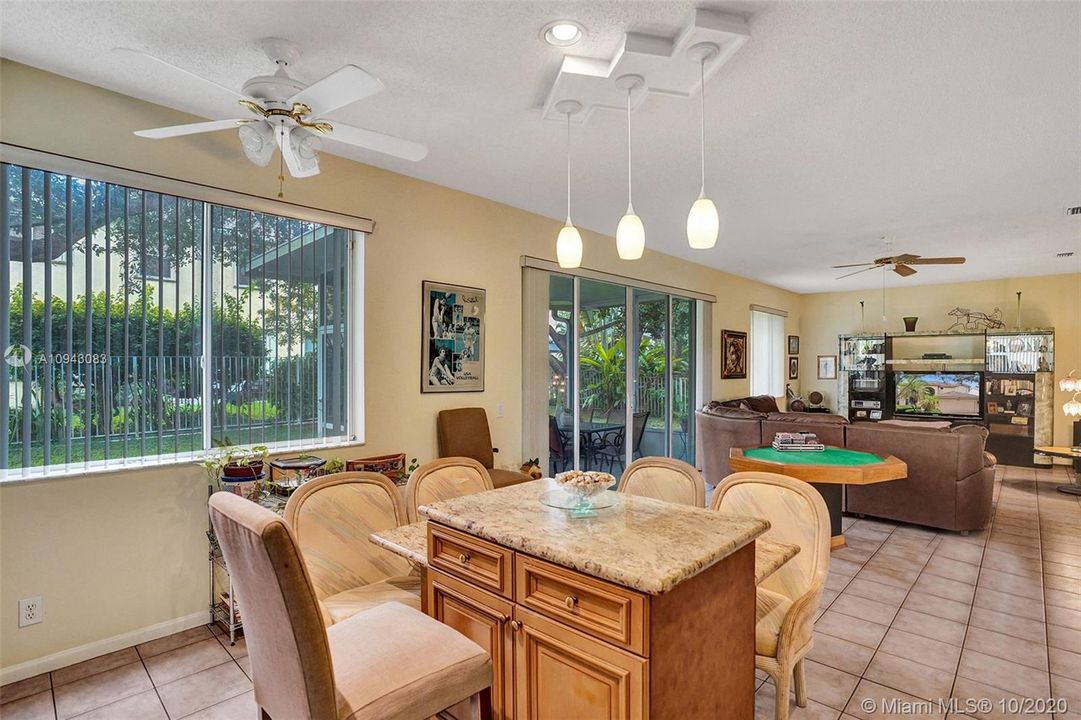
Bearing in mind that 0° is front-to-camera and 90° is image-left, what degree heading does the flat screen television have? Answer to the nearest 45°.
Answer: approximately 0°

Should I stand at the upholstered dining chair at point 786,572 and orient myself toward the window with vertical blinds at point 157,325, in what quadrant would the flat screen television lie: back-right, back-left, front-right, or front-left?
back-right

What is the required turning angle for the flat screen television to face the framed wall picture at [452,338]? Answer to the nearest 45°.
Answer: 0° — it already faces it

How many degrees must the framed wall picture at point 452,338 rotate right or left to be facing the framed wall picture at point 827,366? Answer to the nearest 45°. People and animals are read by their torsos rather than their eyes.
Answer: approximately 90° to its left

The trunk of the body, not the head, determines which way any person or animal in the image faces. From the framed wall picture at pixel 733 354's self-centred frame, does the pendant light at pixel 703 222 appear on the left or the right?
on its right

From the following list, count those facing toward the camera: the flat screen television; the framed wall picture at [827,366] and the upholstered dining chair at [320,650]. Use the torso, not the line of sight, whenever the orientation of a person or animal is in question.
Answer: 2

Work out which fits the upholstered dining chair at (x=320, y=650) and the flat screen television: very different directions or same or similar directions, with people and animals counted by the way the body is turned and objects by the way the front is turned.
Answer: very different directions

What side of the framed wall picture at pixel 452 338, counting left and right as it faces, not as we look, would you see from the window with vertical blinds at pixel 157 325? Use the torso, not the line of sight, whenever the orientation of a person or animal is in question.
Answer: right

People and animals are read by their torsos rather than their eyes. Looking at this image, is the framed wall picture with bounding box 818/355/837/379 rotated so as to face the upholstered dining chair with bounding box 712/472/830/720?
yes

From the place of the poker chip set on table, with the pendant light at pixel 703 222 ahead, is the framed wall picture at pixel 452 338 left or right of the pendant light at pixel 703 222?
right

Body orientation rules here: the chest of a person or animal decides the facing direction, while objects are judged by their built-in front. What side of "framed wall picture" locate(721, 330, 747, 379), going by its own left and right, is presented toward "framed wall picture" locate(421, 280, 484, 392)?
right

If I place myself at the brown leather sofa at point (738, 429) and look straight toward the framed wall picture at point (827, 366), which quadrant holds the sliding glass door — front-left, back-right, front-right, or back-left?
back-left

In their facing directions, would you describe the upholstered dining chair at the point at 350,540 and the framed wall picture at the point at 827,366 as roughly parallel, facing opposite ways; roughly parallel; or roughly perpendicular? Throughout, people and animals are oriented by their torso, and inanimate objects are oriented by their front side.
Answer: roughly perpendicular

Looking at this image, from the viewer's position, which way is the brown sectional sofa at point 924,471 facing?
facing away from the viewer

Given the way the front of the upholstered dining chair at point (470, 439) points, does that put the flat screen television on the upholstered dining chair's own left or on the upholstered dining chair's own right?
on the upholstered dining chair's own left

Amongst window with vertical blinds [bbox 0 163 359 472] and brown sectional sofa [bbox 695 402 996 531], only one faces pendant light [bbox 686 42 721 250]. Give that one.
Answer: the window with vertical blinds
